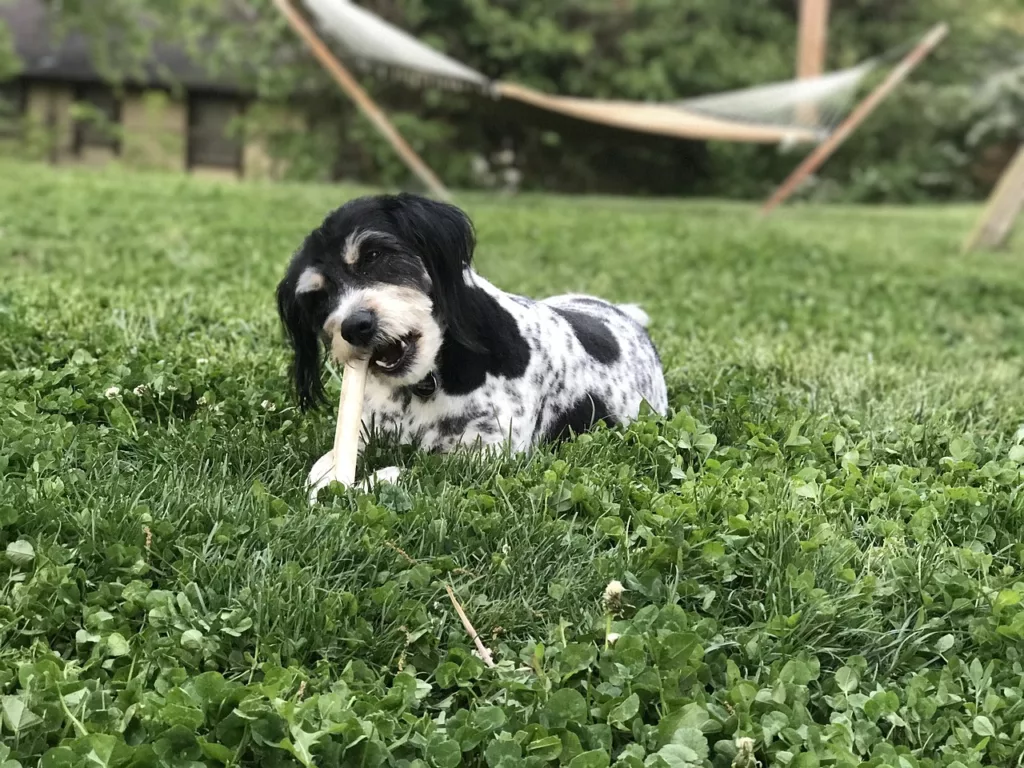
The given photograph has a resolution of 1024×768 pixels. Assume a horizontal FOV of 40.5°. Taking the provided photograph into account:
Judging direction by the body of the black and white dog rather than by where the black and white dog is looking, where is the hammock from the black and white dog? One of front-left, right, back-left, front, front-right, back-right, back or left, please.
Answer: back-right

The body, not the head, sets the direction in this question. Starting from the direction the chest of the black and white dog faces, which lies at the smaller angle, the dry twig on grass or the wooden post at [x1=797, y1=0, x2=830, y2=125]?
the dry twig on grass

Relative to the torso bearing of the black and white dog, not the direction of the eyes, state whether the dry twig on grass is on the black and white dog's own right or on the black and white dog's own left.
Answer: on the black and white dog's own left

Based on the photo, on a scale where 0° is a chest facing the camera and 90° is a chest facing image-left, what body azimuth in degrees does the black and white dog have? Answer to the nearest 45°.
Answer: approximately 45°

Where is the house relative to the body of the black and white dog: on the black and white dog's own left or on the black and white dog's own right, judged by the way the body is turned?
on the black and white dog's own right

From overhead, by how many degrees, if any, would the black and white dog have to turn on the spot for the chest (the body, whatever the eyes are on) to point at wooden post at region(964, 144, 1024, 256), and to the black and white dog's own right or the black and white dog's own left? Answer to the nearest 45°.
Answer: approximately 180°

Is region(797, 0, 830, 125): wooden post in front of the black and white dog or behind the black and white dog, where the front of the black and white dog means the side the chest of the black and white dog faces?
behind
